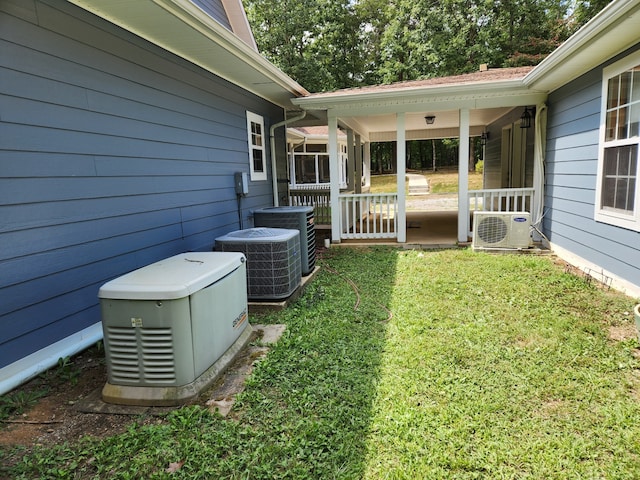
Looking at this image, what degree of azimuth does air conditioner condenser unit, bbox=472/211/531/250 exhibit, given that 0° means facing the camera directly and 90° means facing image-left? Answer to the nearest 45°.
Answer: approximately 0°

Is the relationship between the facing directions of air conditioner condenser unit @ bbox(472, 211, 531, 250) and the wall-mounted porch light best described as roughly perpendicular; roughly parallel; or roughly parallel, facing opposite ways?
roughly perpendicular

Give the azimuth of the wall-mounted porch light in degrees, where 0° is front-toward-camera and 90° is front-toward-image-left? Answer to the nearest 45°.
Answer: approximately 90°

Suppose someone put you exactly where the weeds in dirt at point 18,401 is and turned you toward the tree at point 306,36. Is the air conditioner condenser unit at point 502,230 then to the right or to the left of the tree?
right

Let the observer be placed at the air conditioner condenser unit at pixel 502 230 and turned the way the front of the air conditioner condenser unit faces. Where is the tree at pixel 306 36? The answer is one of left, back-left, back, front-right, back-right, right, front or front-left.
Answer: back-right

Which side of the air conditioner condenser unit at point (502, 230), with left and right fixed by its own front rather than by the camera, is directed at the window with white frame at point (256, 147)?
right

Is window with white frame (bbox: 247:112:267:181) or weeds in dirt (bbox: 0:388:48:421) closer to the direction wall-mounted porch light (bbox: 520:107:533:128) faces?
the window with white frame

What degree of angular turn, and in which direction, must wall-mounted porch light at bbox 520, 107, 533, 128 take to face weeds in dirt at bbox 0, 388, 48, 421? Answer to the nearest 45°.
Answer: approximately 90° to its left
